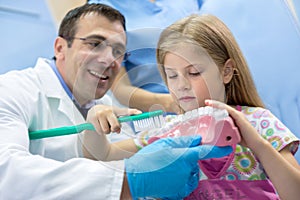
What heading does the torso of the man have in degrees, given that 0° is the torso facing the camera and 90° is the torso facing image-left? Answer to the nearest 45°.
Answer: approximately 315°

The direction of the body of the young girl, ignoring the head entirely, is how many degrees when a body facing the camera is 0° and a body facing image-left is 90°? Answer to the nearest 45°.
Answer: approximately 45°

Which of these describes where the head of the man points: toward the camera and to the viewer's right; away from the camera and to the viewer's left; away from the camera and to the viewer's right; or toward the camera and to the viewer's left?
toward the camera and to the viewer's right

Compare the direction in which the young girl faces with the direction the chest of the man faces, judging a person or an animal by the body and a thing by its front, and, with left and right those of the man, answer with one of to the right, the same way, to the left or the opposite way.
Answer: to the right
